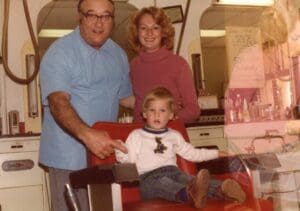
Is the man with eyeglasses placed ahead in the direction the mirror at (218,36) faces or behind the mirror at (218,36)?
ahead

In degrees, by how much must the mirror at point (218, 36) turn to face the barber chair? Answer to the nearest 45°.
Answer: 0° — it already faces it

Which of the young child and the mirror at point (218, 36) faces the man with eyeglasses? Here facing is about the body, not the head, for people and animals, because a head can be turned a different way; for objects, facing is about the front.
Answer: the mirror

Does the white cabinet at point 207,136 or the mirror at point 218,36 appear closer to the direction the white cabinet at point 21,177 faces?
the white cabinet

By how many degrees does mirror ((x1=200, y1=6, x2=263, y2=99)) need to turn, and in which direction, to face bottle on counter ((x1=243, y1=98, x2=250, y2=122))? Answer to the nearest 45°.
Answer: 0° — it already faces it

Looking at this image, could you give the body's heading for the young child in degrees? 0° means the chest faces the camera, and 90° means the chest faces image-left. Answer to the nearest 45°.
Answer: approximately 315°

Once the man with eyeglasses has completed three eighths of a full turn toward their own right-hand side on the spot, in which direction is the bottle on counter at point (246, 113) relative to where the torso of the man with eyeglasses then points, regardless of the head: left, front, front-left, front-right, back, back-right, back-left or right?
back-right

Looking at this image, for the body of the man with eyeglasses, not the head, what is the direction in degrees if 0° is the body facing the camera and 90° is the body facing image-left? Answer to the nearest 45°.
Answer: approximately 315°

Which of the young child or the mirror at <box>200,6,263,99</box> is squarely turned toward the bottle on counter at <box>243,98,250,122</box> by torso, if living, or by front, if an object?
the mirror

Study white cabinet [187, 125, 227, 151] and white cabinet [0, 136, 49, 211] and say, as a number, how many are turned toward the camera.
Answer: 2
